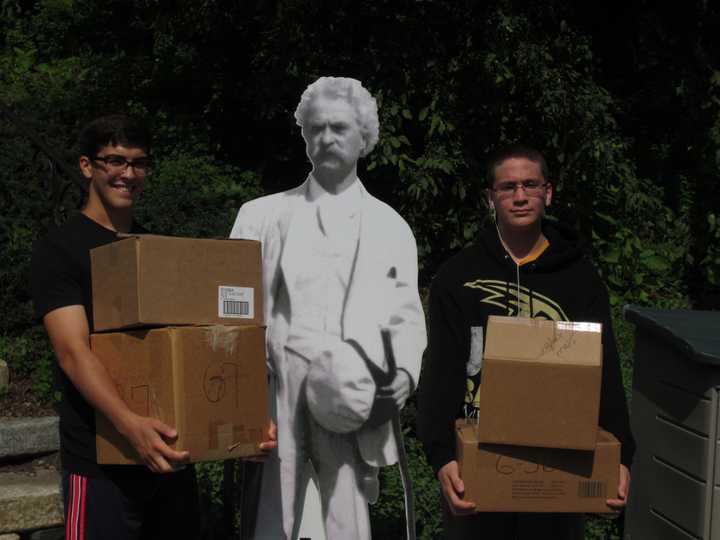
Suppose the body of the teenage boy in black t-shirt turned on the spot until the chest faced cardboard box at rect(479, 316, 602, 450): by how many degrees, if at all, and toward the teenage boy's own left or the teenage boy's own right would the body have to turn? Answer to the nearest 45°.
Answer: approximately 45° to the teenage boy's own left

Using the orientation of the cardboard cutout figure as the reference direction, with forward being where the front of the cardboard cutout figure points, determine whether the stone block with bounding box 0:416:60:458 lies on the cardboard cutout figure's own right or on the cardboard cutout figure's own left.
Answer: on the cardboard cutout figure's own right

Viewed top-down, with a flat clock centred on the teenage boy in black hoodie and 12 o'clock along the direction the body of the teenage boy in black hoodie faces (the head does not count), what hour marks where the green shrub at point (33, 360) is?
The green shrub is roughly at 4 o'clock from the teenage boy in black hoodie.

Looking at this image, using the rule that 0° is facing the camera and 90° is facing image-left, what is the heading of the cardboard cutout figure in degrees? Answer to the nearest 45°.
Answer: approximately 0°

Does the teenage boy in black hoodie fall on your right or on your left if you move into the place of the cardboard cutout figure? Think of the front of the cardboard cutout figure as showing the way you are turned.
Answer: on your left

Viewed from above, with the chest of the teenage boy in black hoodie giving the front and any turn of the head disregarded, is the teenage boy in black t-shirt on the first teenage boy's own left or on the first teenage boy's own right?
on the first teenage boy's own right

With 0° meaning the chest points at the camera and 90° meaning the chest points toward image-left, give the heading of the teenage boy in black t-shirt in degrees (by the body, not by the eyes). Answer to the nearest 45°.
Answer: approximately 315°

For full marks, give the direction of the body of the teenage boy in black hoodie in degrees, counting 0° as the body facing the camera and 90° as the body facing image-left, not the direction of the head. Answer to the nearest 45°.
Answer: approximately 0°
